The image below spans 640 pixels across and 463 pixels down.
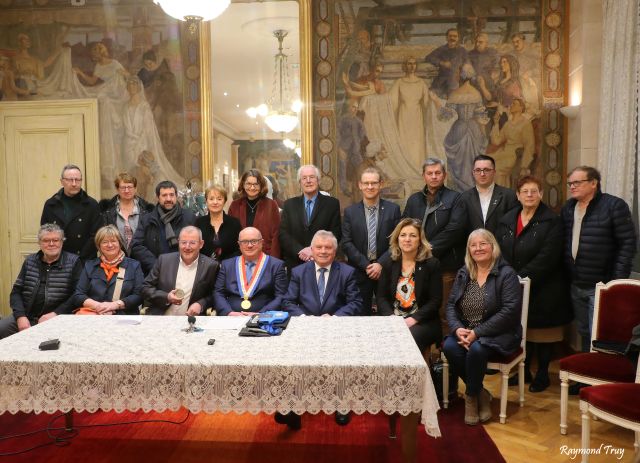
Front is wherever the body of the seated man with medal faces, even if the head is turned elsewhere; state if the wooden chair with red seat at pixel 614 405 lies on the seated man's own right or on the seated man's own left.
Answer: on the seated man's own left

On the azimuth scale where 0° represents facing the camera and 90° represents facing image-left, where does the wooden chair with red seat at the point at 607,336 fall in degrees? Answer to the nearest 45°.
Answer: approximately 45°

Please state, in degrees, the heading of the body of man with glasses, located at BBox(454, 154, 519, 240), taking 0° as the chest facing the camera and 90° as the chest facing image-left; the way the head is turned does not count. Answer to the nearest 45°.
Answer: approximately 0°

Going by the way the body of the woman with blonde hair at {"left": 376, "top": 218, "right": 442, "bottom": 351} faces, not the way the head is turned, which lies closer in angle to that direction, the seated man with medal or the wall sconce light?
the seated man with medal

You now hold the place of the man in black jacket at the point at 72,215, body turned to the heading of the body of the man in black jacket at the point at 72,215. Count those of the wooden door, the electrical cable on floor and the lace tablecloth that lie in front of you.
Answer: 2

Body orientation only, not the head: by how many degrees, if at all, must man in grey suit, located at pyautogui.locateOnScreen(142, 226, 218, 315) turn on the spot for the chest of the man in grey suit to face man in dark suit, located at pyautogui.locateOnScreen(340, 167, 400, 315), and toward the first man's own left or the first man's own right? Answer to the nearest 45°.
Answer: approximately 90° to the first man's own left
